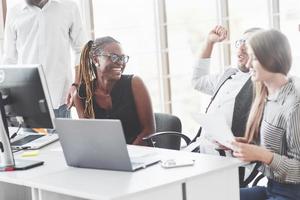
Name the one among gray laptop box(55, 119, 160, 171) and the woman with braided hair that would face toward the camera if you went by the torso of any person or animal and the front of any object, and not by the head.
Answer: the woman with braided hair

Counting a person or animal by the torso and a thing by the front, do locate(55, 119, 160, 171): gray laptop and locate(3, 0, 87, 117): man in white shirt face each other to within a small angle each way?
no

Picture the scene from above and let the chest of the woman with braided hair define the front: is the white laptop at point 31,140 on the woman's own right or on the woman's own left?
on the woman's own right

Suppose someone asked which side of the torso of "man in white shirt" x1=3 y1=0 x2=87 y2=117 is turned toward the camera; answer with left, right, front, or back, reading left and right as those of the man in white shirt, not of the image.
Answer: front

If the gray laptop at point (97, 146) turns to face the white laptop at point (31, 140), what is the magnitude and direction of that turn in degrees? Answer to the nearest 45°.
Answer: approximately 90° to its left

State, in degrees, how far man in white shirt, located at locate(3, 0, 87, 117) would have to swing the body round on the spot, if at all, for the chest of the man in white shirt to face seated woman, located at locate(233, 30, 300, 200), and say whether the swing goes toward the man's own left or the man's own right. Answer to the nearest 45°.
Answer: approximately 45° to the man's own left

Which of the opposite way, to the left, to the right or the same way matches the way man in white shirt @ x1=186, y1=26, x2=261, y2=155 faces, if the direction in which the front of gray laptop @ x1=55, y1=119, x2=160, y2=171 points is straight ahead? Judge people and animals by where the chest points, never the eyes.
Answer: the opposite way

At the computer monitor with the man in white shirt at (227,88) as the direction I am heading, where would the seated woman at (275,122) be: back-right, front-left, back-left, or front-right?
front-right

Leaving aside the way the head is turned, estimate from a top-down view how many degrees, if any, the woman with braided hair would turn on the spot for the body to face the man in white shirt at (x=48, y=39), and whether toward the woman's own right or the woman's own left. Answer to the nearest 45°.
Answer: approximately 135° to the woman's own right

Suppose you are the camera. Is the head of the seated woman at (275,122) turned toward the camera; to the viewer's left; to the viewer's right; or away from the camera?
to the viewer's left

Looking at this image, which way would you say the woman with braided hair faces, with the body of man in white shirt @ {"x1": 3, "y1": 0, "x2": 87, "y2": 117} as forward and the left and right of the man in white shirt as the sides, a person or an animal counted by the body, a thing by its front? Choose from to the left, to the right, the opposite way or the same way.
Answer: the same way

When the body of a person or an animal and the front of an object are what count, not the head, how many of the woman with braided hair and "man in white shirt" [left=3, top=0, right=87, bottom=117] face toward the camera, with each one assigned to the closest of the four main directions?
2

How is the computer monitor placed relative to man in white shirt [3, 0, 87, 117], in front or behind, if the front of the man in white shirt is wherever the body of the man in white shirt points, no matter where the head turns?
in front

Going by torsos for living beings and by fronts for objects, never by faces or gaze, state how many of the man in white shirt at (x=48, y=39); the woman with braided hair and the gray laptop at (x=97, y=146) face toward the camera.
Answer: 2

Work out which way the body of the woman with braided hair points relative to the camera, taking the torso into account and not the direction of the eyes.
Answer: toward the camera

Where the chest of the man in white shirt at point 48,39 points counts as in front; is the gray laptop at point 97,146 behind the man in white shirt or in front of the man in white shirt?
in front

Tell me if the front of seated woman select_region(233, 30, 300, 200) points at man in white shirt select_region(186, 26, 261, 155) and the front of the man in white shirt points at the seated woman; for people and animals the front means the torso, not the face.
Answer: no

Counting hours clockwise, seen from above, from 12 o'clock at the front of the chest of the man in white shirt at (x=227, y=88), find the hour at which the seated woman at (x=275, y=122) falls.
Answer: The seated woman is roughly at 10 o'clock from the man in white shirt.

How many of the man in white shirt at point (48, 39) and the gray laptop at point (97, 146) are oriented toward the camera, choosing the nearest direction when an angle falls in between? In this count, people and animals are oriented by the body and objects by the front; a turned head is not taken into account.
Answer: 1

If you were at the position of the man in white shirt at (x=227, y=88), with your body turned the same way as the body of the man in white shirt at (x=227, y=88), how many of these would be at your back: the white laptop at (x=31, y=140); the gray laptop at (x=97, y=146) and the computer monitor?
0

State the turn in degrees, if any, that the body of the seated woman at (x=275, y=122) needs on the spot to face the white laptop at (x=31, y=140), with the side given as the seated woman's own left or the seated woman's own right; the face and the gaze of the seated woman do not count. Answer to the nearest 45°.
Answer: approximately 45° to the seated woman's own right
